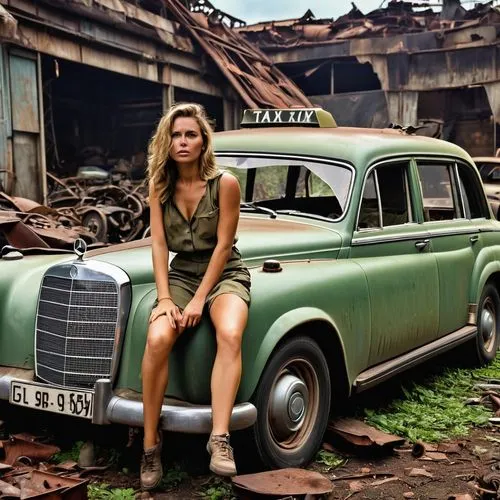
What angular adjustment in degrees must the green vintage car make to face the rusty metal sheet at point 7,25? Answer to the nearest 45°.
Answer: approximately 90° to its right

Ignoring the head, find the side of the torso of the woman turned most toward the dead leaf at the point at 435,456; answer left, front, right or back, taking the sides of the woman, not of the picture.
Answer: left

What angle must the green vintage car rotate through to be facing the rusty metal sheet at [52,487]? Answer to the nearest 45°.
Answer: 0° — it already faces it

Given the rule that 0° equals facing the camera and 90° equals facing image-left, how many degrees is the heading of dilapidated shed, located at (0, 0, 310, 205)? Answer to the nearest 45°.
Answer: approximately 315°

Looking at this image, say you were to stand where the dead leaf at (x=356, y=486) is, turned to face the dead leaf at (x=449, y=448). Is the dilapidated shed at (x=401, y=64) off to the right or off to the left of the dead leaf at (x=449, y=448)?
left

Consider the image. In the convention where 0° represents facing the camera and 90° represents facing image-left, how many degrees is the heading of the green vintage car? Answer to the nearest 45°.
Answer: approximately 45°
